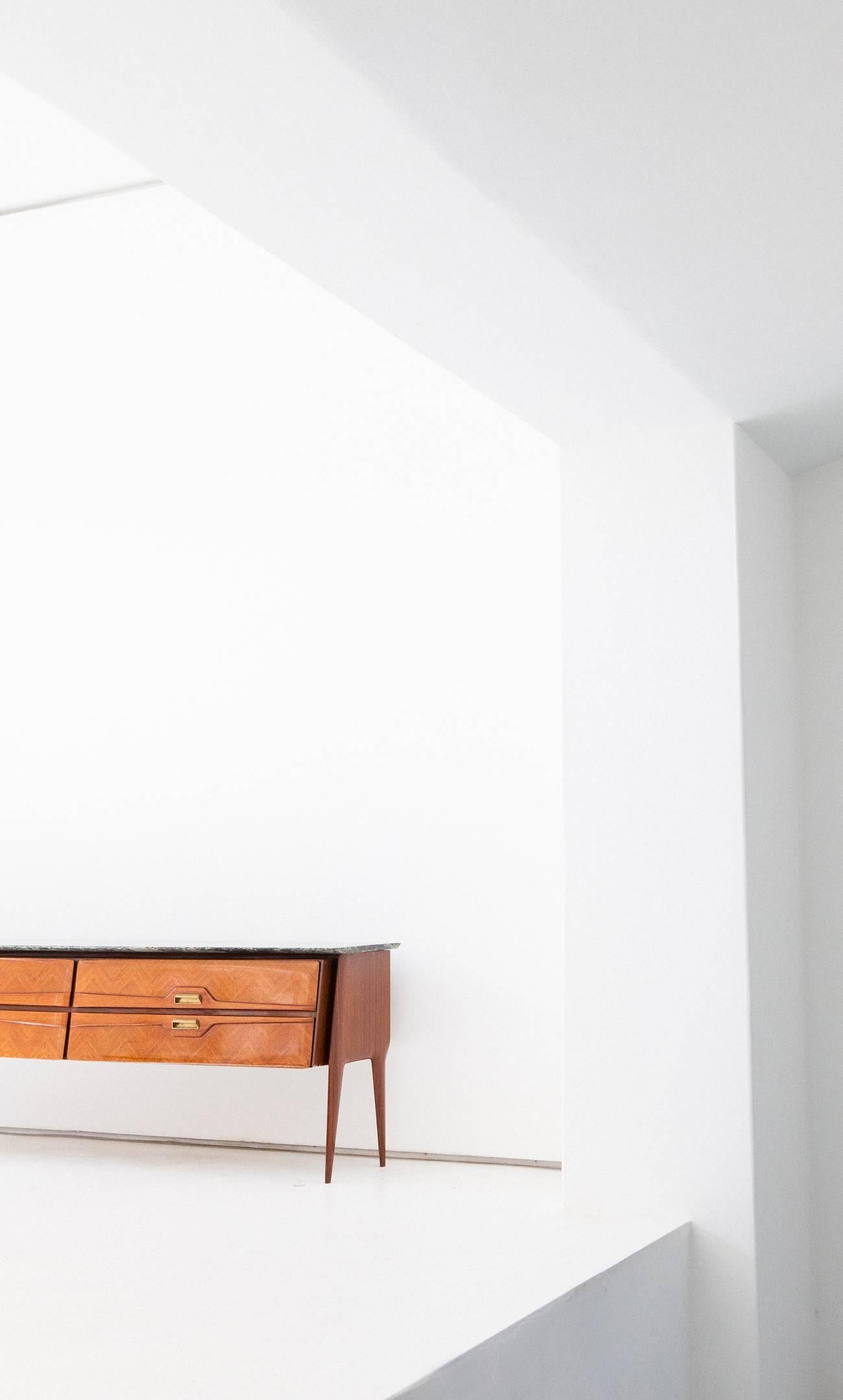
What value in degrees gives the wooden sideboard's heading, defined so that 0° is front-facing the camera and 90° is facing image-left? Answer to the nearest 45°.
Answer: approximately 45°
